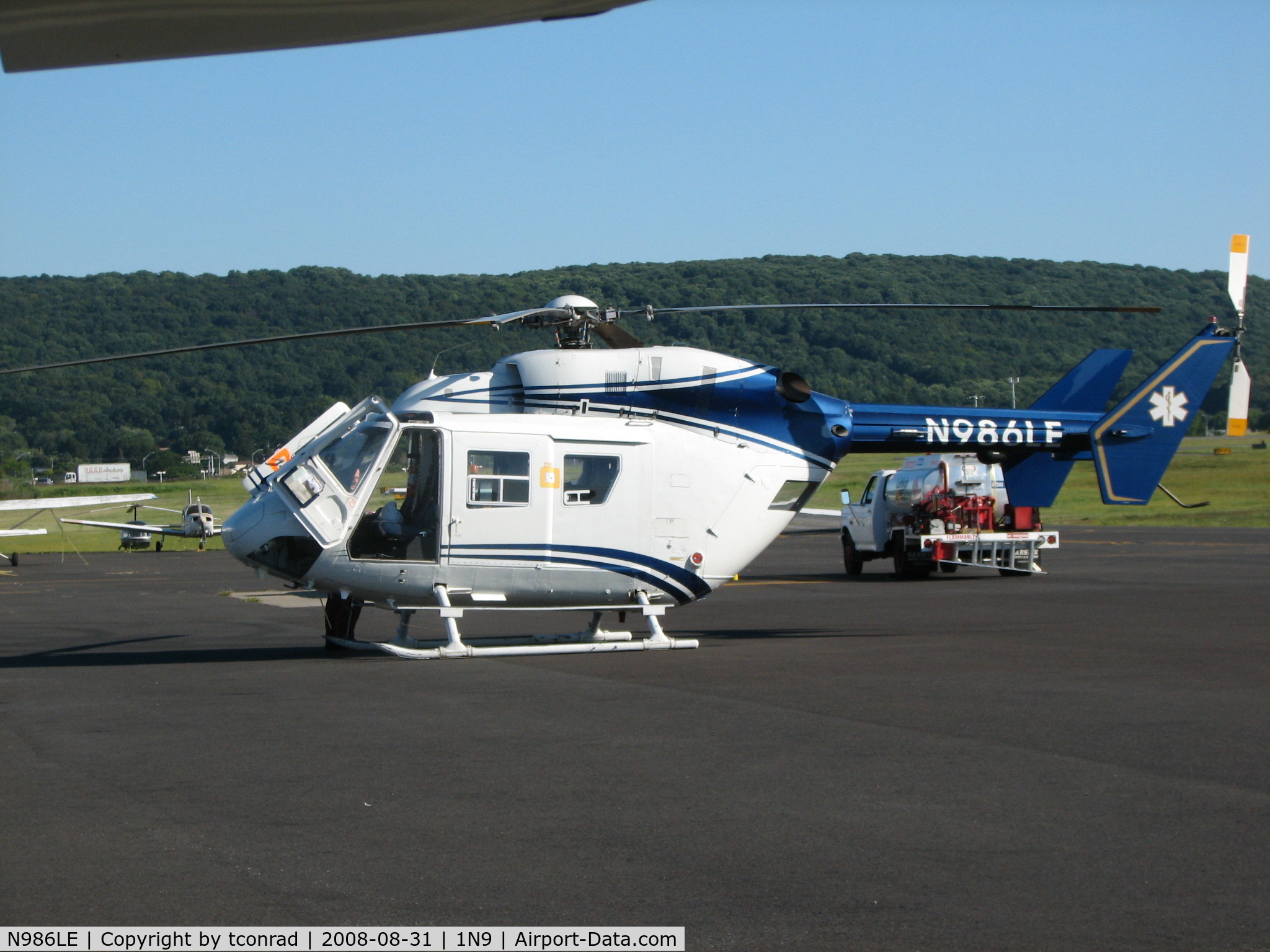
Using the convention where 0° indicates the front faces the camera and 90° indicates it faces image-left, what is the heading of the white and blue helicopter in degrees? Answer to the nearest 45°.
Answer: approximately 90°

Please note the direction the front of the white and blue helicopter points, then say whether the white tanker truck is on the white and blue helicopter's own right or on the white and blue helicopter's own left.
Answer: on the white and blue helicopter's own right
